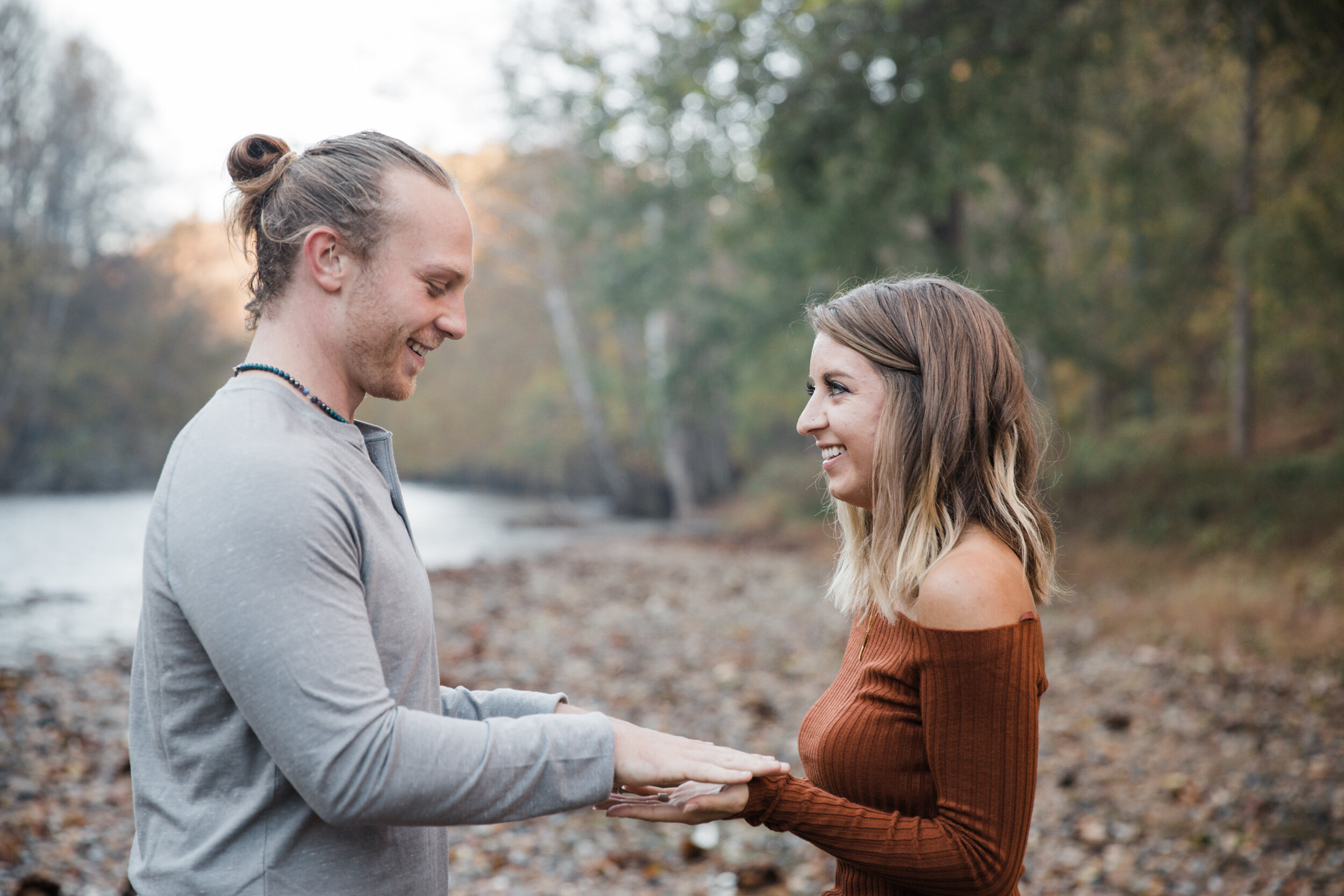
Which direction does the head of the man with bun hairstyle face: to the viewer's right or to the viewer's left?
to the viewer's right

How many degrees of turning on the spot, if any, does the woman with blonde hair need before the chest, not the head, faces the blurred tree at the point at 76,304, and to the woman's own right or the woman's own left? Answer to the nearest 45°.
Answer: approximately 45° to the woman's own right

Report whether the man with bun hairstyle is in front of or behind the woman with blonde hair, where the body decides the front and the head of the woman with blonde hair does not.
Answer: in front

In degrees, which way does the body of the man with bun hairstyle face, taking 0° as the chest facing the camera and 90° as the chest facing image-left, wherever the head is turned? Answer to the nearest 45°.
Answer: approximately 270°

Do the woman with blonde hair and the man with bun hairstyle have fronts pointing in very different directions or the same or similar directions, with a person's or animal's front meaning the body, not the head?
very different directions

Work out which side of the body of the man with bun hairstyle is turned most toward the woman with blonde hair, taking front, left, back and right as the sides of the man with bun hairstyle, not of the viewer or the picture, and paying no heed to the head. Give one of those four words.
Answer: front

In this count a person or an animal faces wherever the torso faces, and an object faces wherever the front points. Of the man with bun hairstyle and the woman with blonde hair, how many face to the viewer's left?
1

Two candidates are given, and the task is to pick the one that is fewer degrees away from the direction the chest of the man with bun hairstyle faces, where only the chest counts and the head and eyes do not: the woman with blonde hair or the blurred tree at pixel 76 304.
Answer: the woman with blonde hair

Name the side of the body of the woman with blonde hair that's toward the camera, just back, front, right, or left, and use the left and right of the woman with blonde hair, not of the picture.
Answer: left

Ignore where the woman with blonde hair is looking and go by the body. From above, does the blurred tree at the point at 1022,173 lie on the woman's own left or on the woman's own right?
on the woman's own right

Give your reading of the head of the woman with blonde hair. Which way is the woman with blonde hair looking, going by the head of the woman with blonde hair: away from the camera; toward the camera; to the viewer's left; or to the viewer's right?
to the viewer's left
